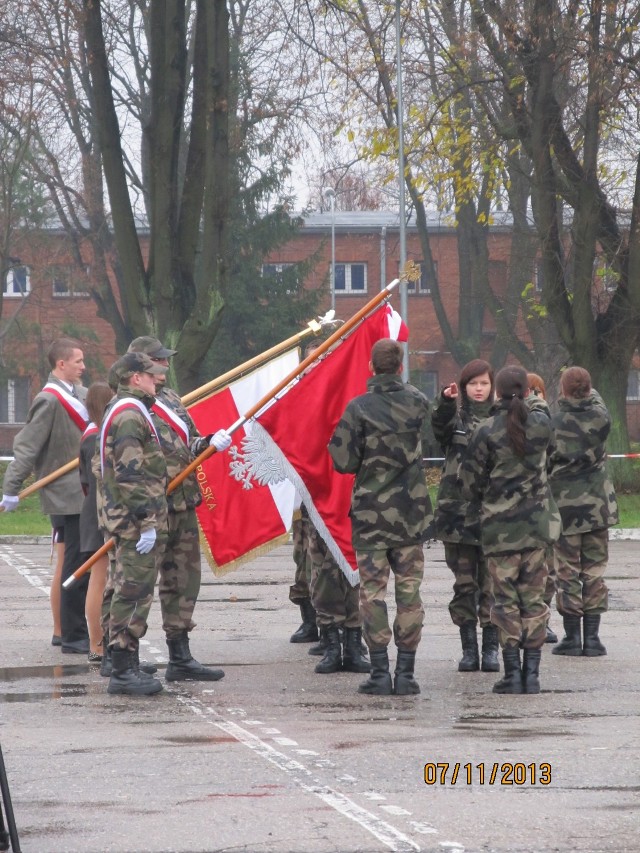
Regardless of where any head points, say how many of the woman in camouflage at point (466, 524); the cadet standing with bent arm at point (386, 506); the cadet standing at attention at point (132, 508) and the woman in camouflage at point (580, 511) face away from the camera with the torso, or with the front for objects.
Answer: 2

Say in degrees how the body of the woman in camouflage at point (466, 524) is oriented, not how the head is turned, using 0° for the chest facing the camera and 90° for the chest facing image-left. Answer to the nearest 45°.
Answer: approximately 0°

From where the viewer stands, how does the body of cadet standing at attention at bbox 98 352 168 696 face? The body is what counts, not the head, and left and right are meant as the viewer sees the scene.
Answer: facing to the right of the viewer

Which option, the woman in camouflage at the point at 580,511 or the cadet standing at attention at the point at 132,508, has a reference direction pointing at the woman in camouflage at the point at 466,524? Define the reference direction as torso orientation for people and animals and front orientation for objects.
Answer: the cadet standing at attention

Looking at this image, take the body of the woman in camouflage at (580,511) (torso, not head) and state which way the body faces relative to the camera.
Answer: away from the camera

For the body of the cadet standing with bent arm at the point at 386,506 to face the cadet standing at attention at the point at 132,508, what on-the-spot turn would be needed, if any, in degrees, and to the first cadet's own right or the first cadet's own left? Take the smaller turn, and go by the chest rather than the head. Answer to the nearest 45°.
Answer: approximately 90° to the first cadet's own left

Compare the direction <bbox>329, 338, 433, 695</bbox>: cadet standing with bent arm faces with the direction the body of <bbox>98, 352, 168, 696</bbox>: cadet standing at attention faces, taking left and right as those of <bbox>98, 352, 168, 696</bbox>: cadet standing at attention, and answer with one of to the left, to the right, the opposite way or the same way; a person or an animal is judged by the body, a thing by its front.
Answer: to the left

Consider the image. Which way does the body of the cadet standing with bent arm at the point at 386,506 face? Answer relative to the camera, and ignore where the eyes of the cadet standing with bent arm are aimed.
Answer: away from the camera

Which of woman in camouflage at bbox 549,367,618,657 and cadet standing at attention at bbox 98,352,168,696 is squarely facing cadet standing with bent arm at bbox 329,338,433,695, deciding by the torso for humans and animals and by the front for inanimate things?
cadet standing at attention at bbox 98,352,168,696

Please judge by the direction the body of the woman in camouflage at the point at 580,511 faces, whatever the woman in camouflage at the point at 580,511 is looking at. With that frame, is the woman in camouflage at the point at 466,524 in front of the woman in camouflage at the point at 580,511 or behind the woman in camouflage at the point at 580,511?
behind

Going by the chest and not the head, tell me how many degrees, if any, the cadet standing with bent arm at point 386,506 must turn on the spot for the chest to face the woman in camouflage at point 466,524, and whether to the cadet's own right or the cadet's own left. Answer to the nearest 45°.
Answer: approximately 45° to the cadet's own right

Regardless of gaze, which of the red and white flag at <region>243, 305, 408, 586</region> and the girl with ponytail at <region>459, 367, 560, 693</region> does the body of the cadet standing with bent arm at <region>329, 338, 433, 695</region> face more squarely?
the red and white flag
